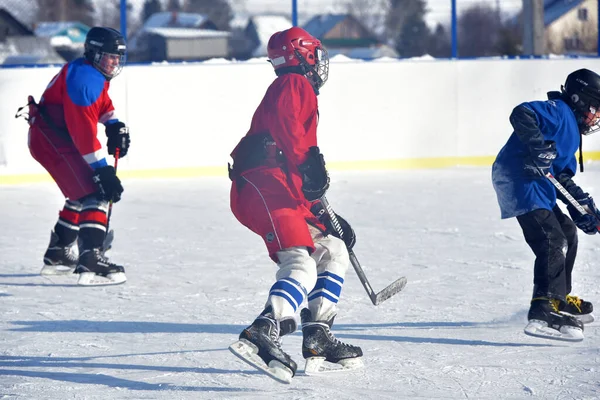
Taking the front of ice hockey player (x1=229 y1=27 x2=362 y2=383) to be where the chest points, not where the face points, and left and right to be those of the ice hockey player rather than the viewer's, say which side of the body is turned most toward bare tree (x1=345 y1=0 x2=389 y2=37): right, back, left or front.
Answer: left

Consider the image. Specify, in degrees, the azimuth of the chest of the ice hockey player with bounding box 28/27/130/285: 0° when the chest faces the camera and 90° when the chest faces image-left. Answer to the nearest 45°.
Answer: approximately 270°

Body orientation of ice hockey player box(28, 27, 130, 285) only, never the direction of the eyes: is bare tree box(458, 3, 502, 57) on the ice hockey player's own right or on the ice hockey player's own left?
on the ice hockey player's own left

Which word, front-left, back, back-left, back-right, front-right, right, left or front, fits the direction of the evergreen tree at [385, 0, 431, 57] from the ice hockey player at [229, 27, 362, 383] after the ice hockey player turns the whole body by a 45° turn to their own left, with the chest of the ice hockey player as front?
front-left

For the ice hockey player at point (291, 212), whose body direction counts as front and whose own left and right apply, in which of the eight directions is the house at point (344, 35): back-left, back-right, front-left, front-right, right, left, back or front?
left

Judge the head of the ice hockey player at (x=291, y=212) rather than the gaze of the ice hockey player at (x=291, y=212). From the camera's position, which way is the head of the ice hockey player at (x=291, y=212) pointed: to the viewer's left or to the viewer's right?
to the viewer's right

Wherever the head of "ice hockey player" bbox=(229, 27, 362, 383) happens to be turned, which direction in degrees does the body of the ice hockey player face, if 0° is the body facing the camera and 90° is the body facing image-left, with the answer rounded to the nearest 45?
approximately 270°

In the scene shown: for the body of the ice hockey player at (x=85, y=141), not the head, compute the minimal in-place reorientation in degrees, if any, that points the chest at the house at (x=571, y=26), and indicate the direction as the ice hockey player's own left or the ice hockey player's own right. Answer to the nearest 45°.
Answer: approximately 45° to the ice hockey player's own left

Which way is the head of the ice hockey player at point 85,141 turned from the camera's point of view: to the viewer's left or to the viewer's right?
to the viewer's right

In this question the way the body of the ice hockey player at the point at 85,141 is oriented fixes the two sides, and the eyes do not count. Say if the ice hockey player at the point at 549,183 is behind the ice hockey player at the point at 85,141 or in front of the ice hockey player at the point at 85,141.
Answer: in front
